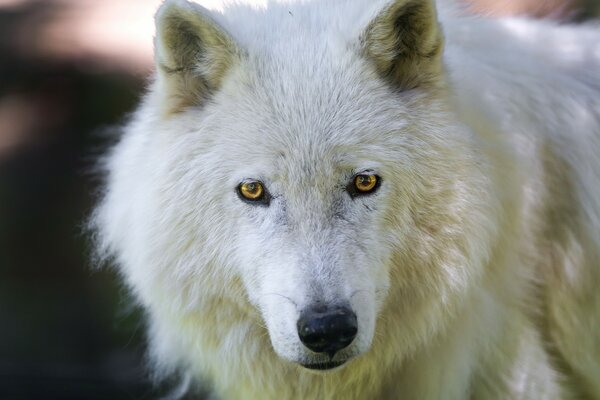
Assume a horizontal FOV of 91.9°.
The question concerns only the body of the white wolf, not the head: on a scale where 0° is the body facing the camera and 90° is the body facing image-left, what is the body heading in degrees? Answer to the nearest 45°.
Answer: approximately 45°
